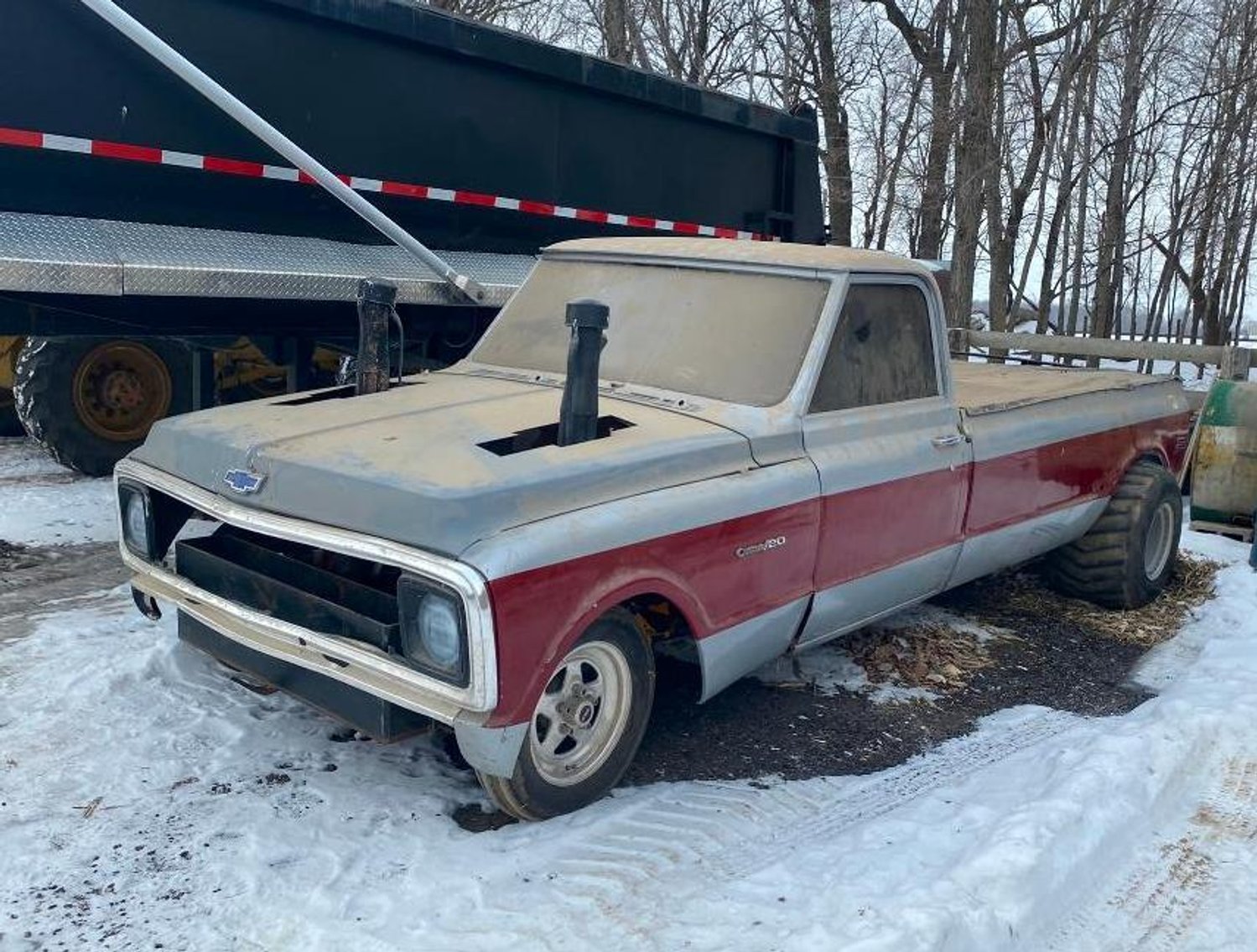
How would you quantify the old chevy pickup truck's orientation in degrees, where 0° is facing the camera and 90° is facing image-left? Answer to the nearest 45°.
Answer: approximately 45°

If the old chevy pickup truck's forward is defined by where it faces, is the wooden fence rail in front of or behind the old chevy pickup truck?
behind

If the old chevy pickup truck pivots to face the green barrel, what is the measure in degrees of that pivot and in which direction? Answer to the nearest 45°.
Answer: approximately 180°

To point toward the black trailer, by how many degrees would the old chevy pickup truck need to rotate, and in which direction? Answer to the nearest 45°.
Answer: approximately 90° to its right
